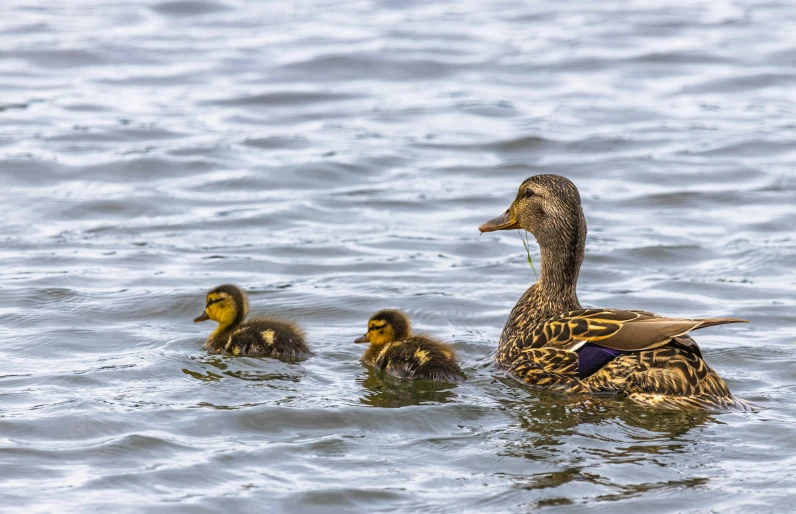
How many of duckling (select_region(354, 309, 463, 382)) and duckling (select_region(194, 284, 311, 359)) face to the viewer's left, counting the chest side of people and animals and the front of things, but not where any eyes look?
2

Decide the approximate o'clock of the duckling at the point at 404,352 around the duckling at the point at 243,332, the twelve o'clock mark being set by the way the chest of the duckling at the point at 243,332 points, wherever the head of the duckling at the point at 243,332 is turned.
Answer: the duckling at the point at 404,352 is roughly at 7 o'clock from the duckling at the point at 243,332.

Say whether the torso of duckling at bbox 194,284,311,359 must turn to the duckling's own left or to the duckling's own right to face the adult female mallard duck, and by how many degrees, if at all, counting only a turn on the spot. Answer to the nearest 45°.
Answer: approximately 135° to the duckling's own left

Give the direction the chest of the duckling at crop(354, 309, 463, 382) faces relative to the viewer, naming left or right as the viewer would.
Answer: facing to the left of the viewer

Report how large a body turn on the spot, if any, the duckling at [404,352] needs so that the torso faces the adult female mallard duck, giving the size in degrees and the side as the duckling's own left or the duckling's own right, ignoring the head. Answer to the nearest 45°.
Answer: approximately 135° to the duckling's own left

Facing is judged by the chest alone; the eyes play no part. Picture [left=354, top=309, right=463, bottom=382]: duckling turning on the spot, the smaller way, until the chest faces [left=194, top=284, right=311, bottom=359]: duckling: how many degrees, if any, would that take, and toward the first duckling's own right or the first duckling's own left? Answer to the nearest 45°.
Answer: approximately 45° to the first duckling's own right

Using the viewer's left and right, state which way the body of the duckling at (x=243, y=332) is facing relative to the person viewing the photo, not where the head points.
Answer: facing to the left of the viewer
